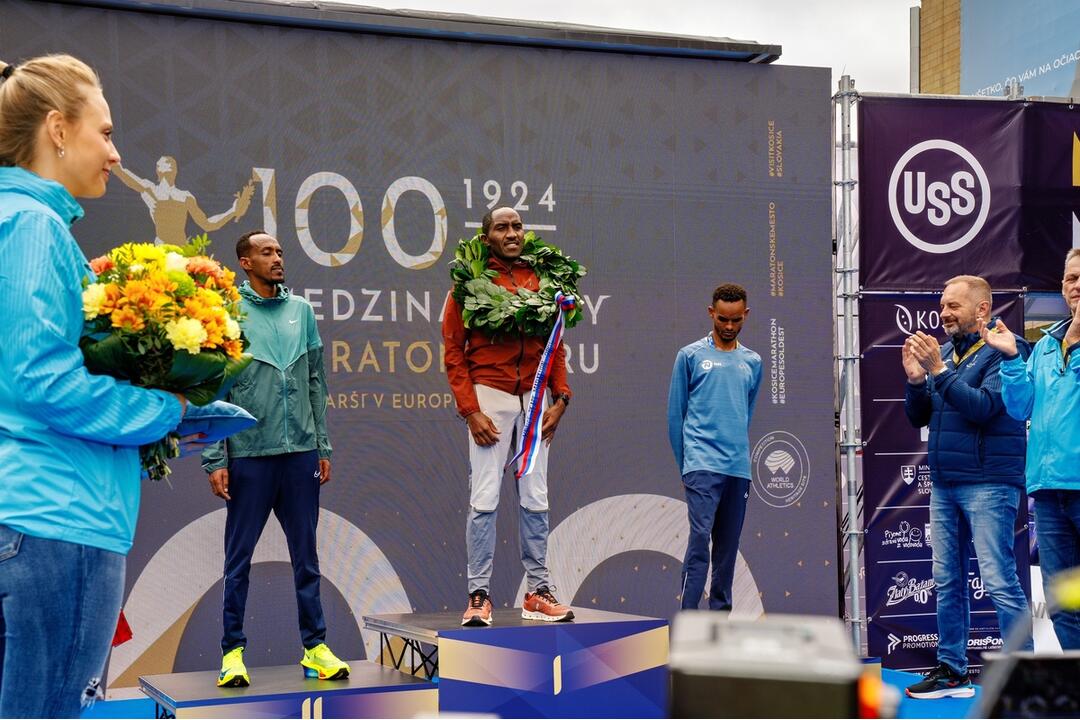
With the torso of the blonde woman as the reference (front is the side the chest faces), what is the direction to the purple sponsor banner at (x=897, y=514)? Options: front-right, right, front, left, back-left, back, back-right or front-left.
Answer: front-left

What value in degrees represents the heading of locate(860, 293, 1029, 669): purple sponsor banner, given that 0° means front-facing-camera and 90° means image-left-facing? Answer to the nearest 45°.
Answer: approximately 0°

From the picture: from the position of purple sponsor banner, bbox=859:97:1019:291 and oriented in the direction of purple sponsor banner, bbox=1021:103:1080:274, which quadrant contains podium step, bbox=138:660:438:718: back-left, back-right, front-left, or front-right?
back-right

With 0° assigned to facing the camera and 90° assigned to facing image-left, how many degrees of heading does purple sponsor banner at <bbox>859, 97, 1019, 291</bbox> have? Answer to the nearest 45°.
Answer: approximately 0°

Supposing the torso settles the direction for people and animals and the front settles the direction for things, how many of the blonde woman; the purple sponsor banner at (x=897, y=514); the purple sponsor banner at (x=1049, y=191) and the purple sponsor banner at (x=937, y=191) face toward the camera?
3

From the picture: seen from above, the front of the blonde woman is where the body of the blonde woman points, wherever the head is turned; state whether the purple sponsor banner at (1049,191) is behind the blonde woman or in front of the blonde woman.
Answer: in front

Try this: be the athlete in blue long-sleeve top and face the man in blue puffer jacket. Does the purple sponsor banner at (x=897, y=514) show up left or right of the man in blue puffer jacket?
left

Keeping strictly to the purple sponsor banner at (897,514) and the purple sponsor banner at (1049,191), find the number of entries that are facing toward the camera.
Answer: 2
